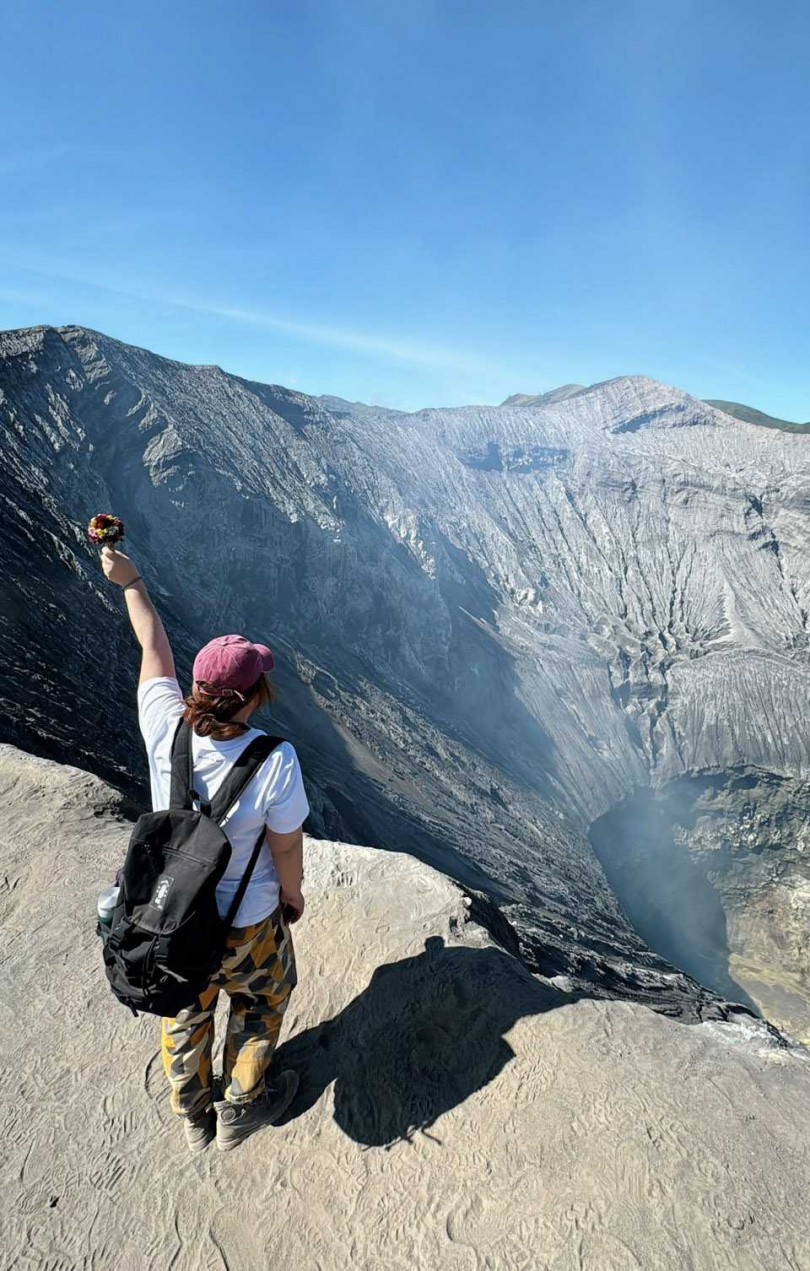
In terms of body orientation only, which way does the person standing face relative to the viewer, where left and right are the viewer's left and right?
facing away from the viewer and to the right of the viewer

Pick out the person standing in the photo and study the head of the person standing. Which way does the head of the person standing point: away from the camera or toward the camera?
away from the camera
